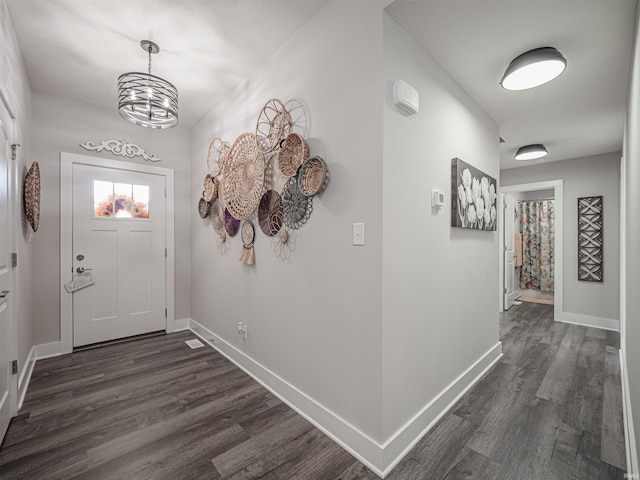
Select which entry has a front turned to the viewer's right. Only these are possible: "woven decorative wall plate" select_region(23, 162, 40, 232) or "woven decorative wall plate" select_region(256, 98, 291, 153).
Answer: "woven decorative wall plate" select_region(23, 162, 40, 232)

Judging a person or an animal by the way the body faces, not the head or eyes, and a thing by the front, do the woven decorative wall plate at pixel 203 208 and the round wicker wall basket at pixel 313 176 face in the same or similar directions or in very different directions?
same or similar directions

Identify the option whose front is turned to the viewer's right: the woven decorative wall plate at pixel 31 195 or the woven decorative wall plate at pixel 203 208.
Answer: the woven decorative wall plate at pixel 31 195

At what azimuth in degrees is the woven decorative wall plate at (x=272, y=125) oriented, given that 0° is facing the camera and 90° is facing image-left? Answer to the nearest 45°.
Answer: approximately 45°

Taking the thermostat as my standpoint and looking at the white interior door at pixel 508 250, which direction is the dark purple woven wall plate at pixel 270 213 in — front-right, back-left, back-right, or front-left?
back-left

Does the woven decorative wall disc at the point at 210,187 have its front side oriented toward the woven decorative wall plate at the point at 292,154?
no

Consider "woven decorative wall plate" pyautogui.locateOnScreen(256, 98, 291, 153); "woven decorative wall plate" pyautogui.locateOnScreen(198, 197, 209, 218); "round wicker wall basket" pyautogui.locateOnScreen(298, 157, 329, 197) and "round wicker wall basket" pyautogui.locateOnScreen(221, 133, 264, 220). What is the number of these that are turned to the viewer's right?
0

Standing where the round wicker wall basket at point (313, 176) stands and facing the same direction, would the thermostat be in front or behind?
behind

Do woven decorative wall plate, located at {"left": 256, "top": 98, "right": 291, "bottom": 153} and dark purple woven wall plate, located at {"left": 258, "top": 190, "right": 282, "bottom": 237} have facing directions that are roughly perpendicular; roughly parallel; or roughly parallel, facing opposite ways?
roughly parallel

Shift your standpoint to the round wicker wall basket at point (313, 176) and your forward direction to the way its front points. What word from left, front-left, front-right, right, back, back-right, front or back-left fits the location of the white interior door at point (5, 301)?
front-right

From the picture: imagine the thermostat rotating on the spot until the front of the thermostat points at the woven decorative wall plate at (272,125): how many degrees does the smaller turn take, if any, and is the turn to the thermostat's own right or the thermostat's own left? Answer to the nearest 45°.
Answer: approximately 135° to the thermostat's own right

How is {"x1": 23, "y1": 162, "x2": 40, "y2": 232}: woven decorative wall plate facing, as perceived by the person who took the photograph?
facing to the right of the viewer

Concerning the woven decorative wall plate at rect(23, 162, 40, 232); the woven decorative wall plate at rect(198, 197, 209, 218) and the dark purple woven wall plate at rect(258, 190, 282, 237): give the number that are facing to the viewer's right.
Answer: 1
